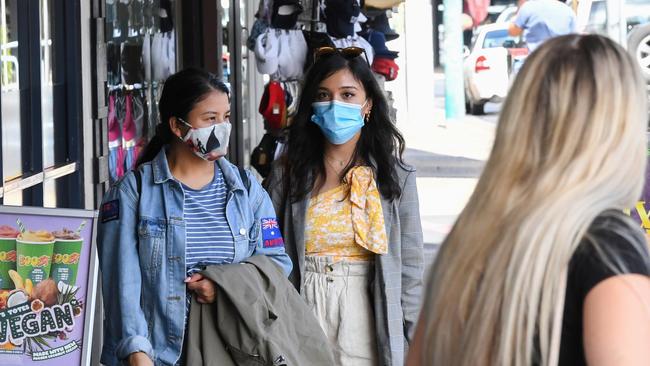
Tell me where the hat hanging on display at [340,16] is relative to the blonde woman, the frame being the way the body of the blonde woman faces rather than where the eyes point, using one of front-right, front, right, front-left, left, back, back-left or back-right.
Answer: front-left

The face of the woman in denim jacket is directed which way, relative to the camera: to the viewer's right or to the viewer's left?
to the viewer's right

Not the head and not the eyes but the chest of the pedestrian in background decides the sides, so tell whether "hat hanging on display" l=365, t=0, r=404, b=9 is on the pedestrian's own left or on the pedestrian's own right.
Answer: on the pedestrian's own left

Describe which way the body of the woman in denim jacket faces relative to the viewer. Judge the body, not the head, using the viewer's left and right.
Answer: facing the viewer and to the right of the viewer

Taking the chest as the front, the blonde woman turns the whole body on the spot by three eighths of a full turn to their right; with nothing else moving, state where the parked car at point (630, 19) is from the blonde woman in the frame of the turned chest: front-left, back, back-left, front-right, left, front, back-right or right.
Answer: back

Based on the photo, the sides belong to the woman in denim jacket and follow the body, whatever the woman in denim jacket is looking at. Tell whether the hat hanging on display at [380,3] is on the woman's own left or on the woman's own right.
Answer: on the woman's own left

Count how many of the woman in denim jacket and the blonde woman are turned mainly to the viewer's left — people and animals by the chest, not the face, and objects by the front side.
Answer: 0

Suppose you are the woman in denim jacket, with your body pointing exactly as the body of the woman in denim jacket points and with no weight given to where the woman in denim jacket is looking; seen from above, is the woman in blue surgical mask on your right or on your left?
on your left

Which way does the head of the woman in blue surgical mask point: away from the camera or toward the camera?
toward the camera
